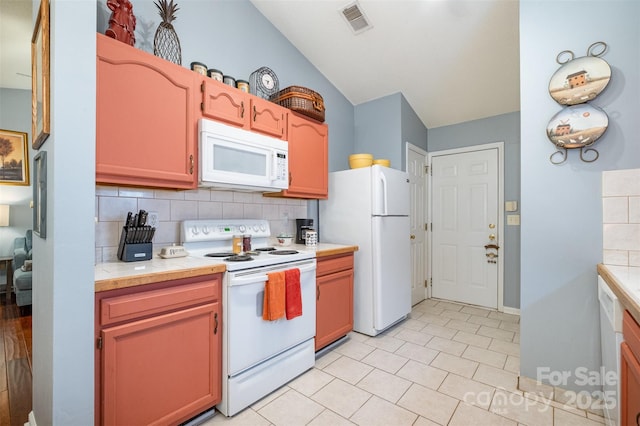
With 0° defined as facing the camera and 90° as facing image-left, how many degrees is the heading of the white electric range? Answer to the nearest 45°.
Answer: approximately 315°

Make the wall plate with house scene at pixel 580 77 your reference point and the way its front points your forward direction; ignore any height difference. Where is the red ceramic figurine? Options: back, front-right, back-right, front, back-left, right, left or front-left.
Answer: front-right

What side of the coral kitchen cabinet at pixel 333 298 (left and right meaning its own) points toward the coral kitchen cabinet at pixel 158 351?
right

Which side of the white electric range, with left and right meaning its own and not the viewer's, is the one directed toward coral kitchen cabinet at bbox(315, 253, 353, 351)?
left
